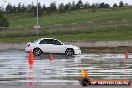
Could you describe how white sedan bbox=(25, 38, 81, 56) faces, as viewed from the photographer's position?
facing to the right of the viewer
